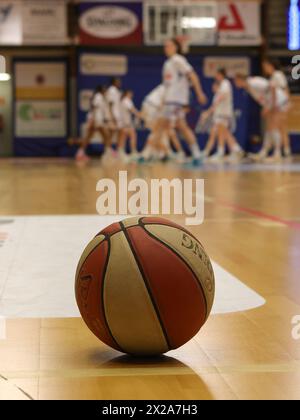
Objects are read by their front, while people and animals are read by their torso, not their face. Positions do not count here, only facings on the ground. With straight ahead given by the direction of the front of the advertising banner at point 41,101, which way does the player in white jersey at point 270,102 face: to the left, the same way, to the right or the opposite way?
to the right

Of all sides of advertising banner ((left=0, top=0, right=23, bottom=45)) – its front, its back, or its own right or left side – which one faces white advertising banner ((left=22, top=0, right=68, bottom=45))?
left

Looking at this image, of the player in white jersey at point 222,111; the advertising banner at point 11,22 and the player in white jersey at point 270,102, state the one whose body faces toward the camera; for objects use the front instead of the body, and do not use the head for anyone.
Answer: the advertising banner

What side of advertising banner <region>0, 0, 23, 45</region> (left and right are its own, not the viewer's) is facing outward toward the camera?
front

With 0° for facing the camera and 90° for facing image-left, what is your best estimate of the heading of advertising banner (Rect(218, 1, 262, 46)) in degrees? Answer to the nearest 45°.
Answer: approximately 0°

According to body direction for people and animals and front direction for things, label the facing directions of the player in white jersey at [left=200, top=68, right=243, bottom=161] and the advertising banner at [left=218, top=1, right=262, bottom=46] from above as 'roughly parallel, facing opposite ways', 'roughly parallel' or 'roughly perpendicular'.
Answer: roughly perpendicular

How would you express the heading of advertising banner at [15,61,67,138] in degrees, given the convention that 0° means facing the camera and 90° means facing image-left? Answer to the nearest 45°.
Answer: approximately 0°

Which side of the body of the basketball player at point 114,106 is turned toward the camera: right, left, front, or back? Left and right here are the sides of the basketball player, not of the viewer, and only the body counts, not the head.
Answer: right

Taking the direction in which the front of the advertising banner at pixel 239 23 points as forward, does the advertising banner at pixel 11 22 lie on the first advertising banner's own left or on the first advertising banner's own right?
on the first advertising banner's own right

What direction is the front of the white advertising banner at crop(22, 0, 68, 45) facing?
toward the camera

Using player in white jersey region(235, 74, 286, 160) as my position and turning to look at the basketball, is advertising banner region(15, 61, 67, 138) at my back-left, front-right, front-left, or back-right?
back-right

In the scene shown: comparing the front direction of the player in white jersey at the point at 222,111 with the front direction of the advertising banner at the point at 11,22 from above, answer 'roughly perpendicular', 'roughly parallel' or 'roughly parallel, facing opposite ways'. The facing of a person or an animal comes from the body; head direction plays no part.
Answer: roughly perpendicular

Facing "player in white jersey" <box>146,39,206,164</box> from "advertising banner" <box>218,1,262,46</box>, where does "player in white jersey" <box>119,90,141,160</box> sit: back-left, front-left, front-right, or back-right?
front-right

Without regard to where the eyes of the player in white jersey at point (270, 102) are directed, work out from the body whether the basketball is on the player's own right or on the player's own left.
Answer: on the player's own left

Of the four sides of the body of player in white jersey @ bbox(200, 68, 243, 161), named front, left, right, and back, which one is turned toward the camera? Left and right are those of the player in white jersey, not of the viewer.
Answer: left

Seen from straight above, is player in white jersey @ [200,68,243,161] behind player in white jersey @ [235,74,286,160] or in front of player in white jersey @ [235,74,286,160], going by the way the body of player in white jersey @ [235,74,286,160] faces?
in front
